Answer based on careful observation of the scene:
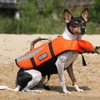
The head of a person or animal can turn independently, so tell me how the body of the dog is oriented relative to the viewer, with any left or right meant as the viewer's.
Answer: facing to the right of the viewer
